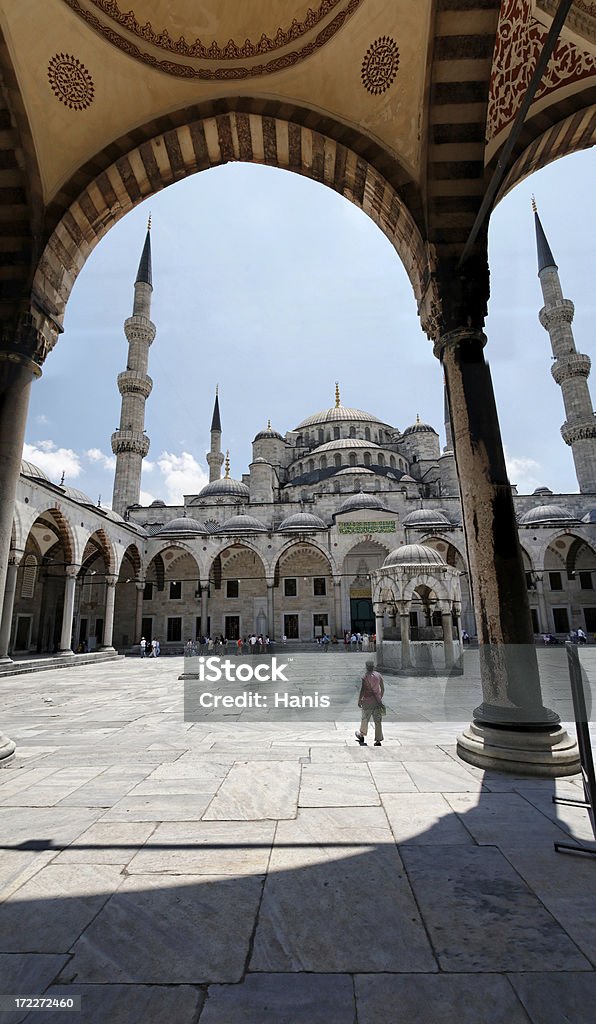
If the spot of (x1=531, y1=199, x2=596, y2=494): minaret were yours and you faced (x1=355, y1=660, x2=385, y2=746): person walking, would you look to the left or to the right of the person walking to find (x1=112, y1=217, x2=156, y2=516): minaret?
right

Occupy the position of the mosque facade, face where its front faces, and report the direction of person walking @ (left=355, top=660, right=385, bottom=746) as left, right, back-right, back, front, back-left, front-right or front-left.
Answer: front

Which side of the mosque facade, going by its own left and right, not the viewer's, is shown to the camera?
front

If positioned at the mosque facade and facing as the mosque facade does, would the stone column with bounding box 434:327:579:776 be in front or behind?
in front
